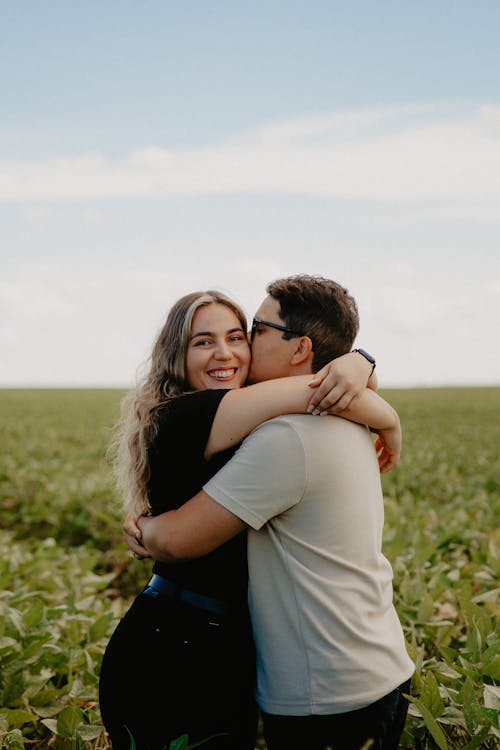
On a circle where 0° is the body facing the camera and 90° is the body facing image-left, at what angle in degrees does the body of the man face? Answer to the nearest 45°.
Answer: approximately 135°

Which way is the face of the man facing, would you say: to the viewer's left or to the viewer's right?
to the viewer's left
